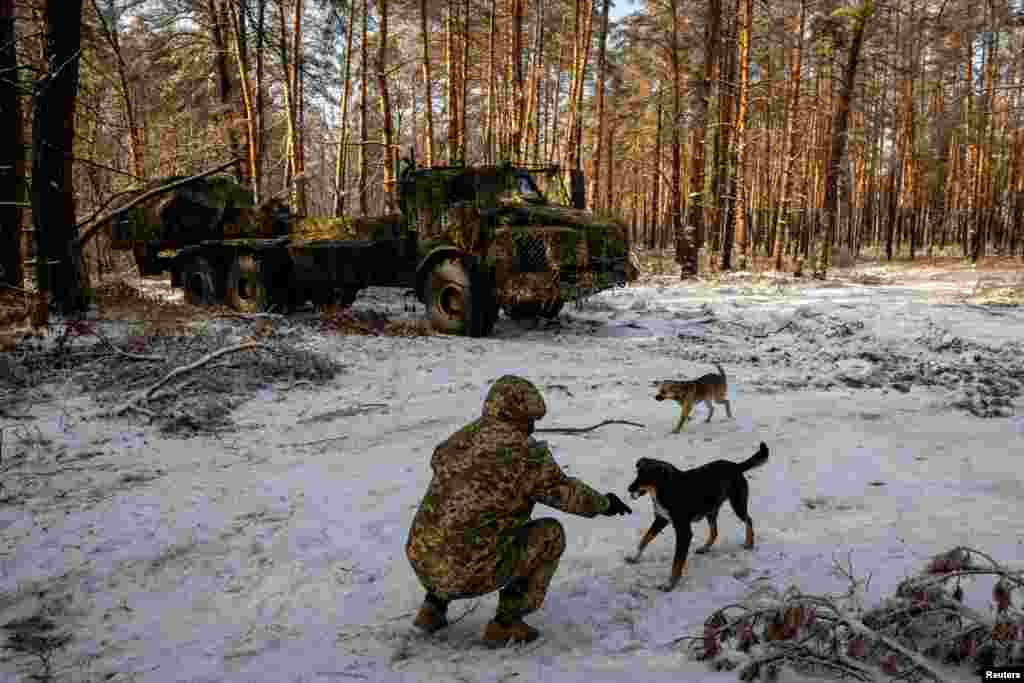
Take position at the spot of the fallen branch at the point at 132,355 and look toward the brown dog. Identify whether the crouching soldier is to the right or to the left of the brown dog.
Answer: right

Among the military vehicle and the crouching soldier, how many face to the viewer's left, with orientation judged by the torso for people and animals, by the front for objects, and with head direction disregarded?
0

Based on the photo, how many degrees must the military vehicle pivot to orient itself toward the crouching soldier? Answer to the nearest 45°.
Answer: approximately 45° to its right

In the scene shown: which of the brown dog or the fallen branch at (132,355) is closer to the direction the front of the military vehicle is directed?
the brown dog

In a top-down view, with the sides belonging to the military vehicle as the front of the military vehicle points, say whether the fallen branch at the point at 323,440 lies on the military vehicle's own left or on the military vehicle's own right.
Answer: on the military vehicle's own right

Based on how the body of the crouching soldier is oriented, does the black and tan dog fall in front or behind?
in front

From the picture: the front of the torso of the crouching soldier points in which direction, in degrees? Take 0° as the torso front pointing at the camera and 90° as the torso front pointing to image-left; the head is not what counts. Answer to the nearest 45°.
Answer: approximately 225°

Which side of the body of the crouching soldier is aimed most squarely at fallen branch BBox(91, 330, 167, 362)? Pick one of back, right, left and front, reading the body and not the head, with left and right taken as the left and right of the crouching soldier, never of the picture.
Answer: left

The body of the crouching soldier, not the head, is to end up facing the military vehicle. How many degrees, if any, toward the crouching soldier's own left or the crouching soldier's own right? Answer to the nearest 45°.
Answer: approximately 45° to the crouching soldier's own left

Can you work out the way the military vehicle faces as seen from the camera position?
facing the viewer and to the right of the viewer

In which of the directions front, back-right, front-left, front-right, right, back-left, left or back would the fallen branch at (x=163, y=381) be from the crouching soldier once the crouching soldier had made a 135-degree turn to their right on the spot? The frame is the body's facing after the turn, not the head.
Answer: back-right

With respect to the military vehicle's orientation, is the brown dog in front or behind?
in front

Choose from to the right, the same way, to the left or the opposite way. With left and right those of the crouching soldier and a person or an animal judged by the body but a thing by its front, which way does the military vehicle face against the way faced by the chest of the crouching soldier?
to the right

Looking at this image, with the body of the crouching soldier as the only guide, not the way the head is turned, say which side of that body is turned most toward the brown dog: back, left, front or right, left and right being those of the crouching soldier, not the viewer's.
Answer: front
